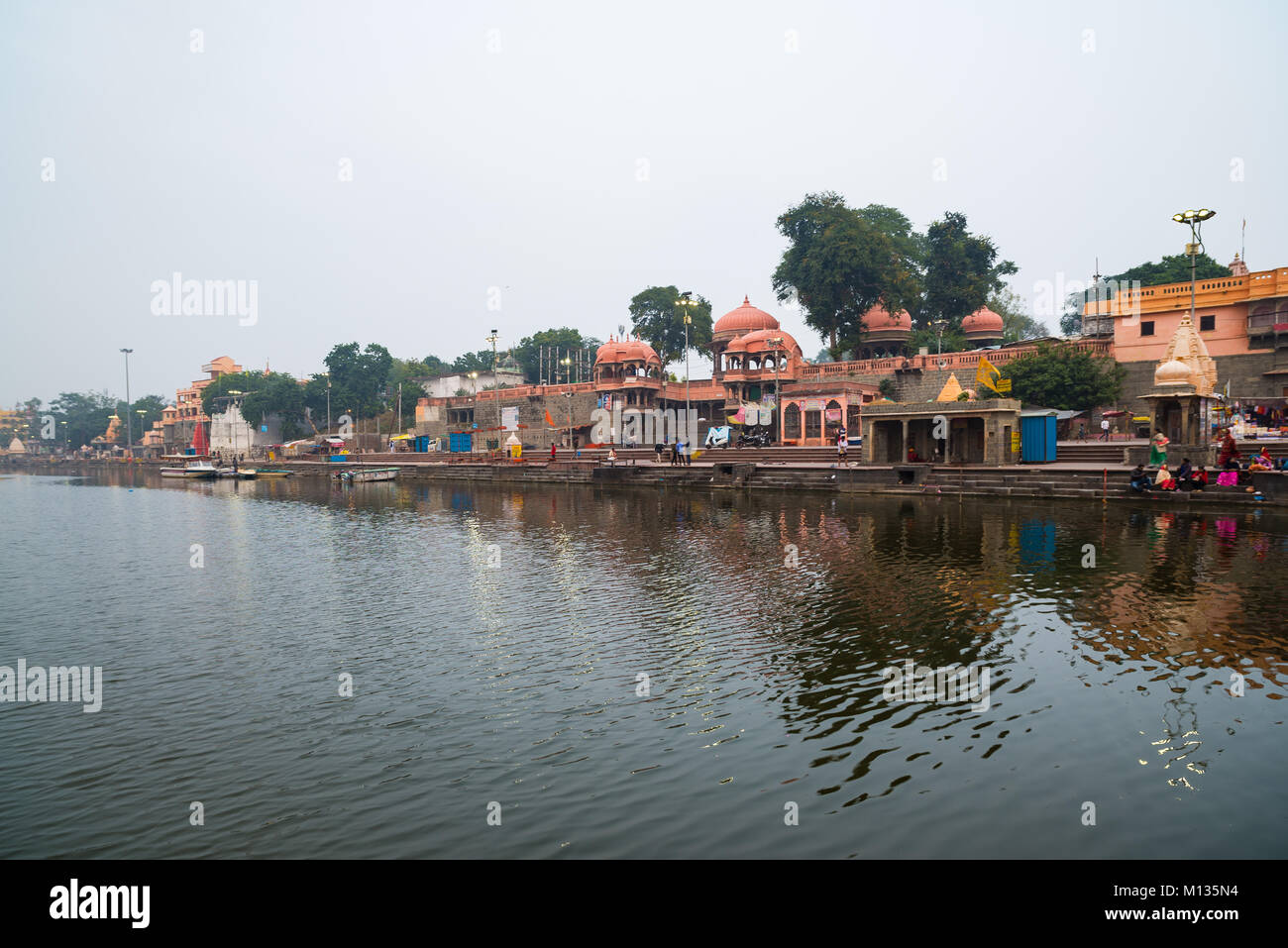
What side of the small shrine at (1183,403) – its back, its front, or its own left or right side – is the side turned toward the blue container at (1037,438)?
right

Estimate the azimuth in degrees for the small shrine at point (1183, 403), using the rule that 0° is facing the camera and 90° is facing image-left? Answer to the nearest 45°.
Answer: approximately 45°

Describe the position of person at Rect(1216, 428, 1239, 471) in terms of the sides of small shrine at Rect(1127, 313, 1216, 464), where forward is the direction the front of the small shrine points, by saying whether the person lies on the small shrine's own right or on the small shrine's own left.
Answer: on the small shrine's own left
